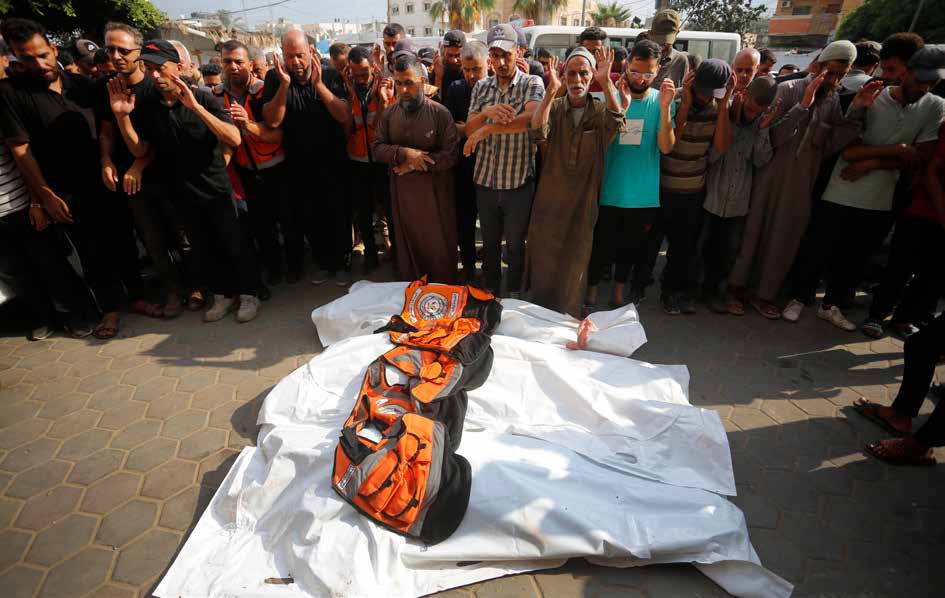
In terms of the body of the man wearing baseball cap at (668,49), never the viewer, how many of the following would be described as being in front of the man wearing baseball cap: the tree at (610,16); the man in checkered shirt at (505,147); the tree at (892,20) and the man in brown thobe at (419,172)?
2

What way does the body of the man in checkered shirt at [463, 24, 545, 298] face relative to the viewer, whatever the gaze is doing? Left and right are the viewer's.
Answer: facing the viewer

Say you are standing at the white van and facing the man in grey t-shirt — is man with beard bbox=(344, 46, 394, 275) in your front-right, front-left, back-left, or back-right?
front-right

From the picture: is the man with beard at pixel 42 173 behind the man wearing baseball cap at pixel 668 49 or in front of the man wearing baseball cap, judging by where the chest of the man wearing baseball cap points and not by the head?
in front

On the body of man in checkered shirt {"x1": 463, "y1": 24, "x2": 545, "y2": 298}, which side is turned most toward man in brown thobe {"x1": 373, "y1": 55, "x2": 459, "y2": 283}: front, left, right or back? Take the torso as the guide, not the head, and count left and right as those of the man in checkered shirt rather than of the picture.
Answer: right

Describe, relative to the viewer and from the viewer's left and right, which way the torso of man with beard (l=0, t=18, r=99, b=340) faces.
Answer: facing the viewer and to the right of the viewer

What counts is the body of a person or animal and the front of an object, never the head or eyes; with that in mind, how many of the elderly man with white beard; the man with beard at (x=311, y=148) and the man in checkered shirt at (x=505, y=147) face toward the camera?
3

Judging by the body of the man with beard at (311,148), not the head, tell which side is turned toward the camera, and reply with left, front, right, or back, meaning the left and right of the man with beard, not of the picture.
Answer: front

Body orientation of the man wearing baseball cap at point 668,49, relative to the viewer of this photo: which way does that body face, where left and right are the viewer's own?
facing the viewer and to the left of the viewer
